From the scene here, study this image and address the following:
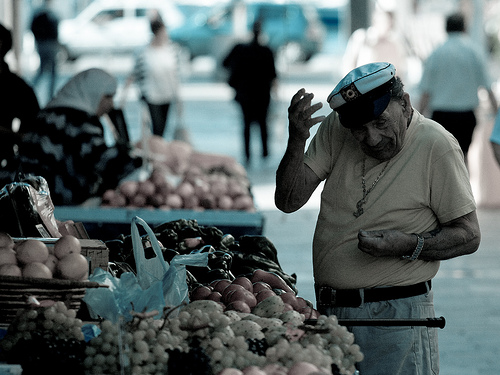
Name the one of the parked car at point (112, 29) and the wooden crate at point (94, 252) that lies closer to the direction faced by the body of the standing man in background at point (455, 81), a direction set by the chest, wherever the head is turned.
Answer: the parked car

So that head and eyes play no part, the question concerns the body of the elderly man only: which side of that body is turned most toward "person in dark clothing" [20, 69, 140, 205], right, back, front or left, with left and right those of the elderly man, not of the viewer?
right

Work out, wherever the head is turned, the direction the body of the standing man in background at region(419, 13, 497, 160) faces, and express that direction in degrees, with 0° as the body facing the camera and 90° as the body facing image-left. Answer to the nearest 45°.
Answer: approximately 180°

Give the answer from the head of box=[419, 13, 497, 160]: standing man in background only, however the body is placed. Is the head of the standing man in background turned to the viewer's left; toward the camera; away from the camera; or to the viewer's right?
away from the camera

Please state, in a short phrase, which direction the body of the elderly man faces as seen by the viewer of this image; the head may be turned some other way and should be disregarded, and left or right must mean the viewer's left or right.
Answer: facing the viewer and to the left of the viewer

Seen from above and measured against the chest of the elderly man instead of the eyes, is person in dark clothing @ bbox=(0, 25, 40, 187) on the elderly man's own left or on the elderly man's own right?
on the elderly man's own right

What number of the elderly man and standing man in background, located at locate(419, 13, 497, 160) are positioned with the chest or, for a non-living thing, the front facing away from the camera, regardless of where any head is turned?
1

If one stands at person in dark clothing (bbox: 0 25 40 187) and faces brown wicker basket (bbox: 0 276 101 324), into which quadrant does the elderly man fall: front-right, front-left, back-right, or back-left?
front-left

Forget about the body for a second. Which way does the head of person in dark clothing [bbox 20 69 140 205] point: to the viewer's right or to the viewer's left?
to the viewer's right

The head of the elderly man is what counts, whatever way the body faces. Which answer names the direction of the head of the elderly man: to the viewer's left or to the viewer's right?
to the viewer's left

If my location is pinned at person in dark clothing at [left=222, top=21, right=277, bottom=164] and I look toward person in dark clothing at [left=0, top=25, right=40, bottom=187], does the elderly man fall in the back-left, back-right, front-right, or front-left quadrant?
front-left
